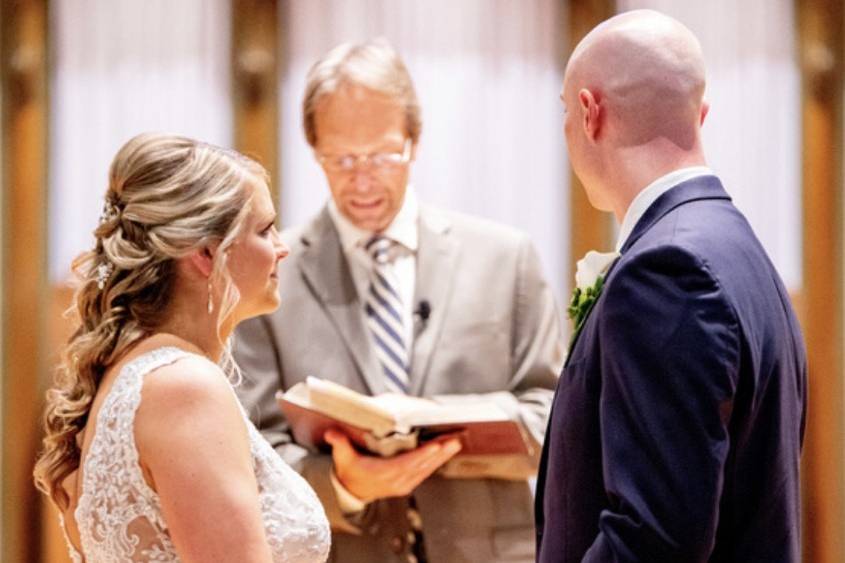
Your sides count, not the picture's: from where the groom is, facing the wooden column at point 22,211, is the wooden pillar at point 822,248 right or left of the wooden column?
right

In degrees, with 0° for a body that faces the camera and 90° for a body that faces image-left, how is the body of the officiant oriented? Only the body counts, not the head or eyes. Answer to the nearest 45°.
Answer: approximately 0°

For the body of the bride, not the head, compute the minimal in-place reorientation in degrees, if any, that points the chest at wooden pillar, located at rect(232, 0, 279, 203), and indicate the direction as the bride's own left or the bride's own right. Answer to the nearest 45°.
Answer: approximately 90° to the bride's own left

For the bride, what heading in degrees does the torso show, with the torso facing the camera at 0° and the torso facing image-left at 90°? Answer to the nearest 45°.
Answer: approximately 270°

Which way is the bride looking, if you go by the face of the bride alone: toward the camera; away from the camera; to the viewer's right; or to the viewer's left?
to the viewer's right

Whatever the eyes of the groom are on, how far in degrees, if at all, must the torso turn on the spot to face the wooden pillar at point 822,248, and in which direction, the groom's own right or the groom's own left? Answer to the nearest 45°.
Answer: approximately 45° to the groom's own right
